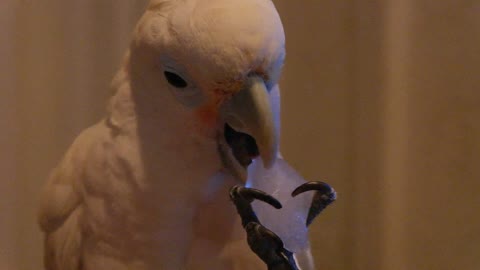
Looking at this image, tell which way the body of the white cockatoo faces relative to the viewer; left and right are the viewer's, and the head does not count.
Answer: facing the viewer and to the right of the viewer
